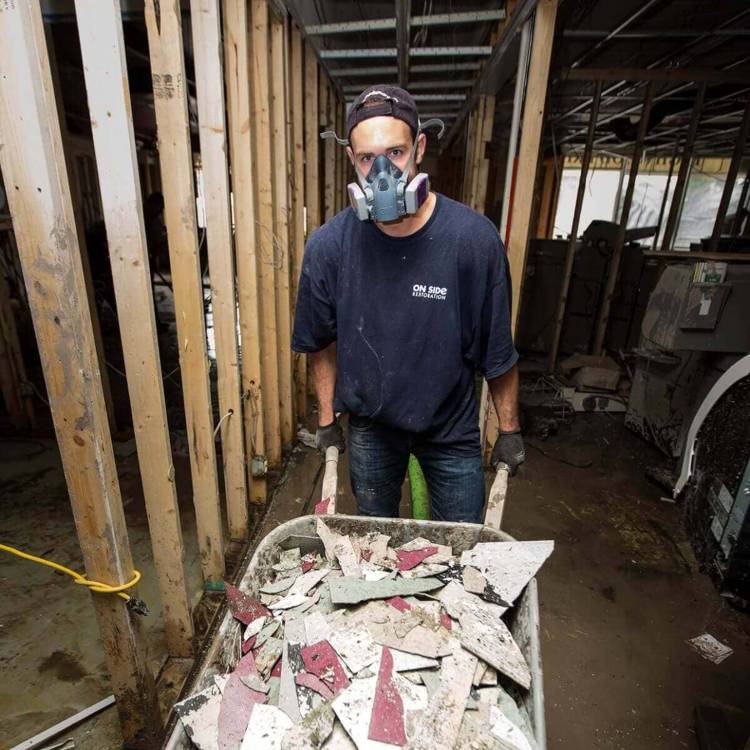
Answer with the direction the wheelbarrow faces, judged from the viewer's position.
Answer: facing the viewer

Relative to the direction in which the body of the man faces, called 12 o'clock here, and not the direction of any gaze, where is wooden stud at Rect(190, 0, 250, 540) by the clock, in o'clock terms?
The wooden stud is roughly at 4 o'clock from the man.

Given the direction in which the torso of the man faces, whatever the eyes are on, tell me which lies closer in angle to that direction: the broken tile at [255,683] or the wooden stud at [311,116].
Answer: the broken tile

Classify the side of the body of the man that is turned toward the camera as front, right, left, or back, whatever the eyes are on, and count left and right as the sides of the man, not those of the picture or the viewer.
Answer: front

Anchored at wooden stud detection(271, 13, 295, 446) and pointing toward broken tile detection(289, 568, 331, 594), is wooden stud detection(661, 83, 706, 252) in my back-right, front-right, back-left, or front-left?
back-left

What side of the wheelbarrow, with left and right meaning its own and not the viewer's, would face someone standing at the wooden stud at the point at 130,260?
right

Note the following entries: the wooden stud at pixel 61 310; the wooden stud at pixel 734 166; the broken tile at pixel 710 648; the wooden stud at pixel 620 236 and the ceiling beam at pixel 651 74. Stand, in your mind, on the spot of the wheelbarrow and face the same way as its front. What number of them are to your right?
1

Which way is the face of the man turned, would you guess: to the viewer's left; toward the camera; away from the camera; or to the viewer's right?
toward the camera

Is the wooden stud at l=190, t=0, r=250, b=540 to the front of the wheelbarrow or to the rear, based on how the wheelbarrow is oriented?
to the rear

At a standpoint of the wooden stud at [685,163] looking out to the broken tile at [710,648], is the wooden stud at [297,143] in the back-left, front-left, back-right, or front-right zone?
front-right

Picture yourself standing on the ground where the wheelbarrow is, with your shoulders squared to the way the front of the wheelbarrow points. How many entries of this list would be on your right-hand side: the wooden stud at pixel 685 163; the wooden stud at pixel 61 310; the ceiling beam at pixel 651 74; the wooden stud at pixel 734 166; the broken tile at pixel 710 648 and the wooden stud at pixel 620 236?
1

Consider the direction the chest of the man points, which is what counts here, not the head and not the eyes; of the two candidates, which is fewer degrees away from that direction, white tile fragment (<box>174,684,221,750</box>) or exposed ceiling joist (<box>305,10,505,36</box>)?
the white tile fragment

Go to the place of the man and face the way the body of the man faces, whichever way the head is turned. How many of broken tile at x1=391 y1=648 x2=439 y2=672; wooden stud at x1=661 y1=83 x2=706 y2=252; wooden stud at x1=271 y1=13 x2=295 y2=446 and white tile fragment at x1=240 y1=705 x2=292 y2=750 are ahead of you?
2
